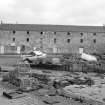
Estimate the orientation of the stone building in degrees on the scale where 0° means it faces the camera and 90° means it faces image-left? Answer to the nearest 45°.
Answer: approximately 0°
